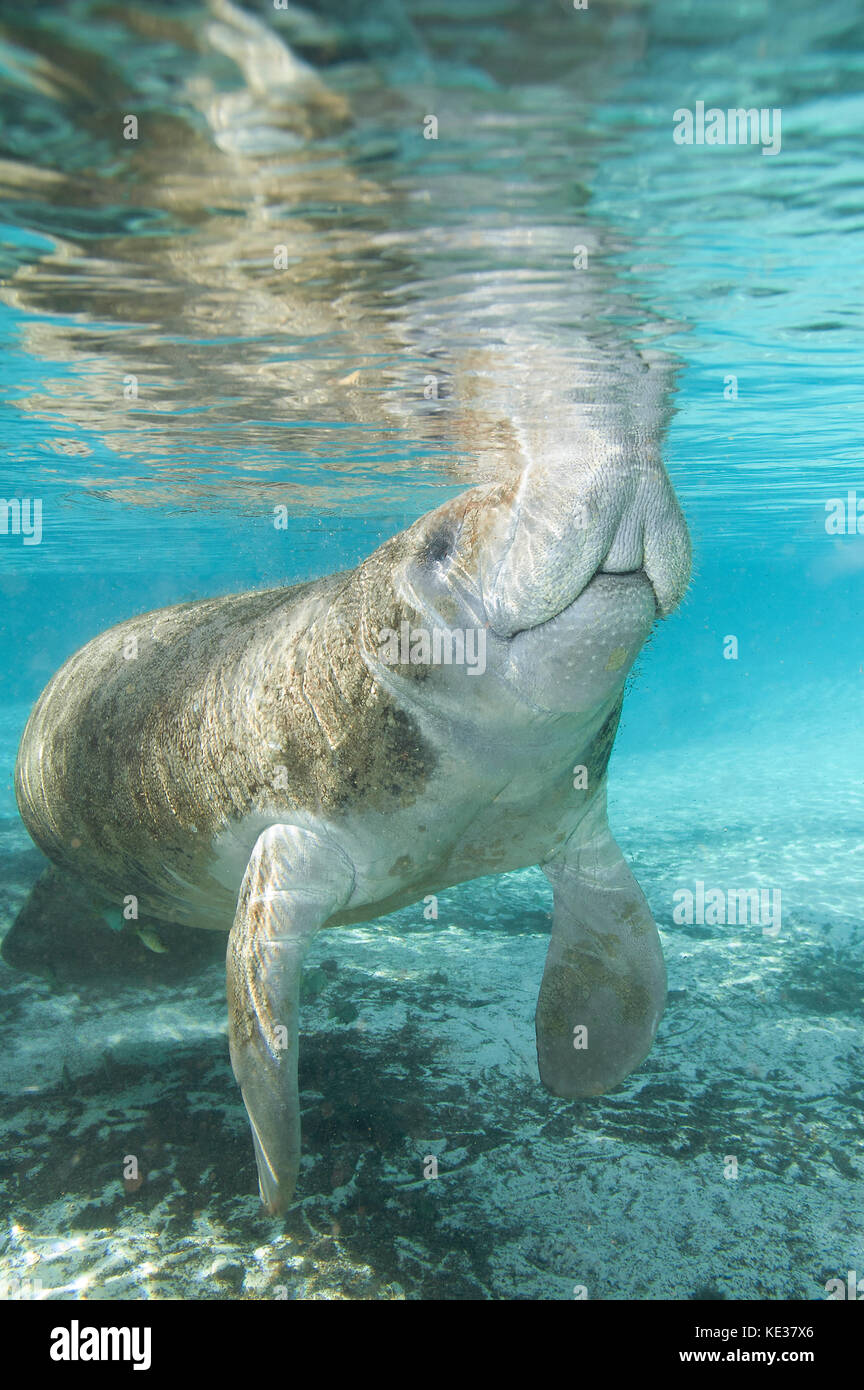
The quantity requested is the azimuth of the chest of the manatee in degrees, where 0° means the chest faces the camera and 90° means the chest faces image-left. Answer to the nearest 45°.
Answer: approximately 315°
